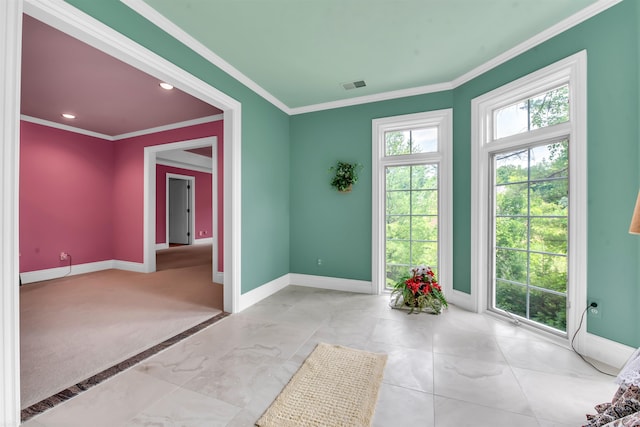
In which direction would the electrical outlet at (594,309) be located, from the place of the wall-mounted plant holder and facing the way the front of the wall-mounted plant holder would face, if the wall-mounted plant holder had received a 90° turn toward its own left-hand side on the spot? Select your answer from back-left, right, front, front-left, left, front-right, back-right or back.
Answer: front-right

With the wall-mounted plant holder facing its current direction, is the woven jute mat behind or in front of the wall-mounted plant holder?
in front

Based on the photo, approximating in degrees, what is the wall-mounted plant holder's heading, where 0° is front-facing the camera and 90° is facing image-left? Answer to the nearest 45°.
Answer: approximately 0°

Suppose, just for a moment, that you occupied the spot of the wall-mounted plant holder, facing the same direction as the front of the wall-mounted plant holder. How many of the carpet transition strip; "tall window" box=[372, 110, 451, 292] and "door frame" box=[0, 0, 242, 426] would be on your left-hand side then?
1

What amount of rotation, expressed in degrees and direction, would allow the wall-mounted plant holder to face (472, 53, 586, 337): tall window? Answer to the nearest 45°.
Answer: approximately 45° to its left

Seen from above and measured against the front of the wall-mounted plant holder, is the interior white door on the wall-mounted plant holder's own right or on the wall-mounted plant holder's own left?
on the wall-mounted plant holder's own right

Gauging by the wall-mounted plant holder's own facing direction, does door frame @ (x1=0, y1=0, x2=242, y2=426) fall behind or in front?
in front

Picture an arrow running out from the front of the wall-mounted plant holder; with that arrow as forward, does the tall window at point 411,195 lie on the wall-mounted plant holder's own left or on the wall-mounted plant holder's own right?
on the wall-mounted plant holder's own left

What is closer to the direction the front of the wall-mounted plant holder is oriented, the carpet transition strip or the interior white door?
the carpet transition strip
